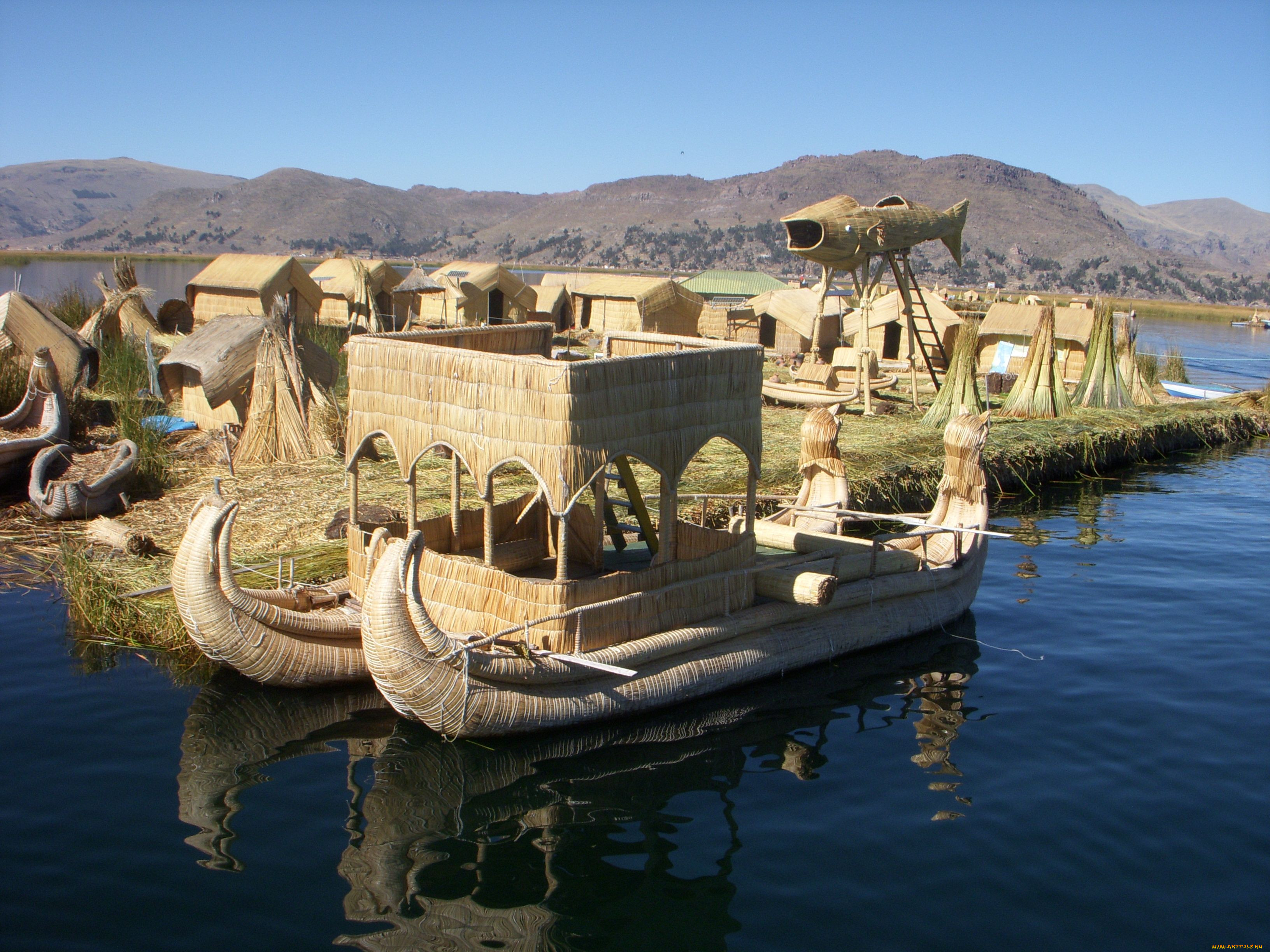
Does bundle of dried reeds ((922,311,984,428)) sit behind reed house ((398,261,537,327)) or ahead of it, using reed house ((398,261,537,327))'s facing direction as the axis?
ahead

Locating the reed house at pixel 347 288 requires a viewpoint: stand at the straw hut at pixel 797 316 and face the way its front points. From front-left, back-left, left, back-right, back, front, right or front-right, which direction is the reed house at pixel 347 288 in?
front-right

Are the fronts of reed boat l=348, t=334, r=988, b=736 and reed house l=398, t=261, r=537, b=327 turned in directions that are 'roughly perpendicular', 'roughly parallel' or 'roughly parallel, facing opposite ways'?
roughly perpendicular

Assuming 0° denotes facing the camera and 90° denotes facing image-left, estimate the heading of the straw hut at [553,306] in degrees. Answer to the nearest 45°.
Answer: approximately 315°

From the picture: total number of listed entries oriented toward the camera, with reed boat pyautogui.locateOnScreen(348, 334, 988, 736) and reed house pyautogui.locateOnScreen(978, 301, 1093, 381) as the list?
1

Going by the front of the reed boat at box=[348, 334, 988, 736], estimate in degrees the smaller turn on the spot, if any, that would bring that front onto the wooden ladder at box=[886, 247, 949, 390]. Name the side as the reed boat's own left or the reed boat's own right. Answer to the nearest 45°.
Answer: approximately 45° to the reed boat's own left

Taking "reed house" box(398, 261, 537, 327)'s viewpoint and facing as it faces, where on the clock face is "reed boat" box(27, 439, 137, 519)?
The reed boat is roughly at 2 o'clock from the reed house.

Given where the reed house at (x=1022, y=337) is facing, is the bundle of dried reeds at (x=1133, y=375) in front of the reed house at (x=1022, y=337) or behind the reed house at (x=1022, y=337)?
in front

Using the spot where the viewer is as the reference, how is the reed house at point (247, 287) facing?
facing the viewer and to the right of the viewer
